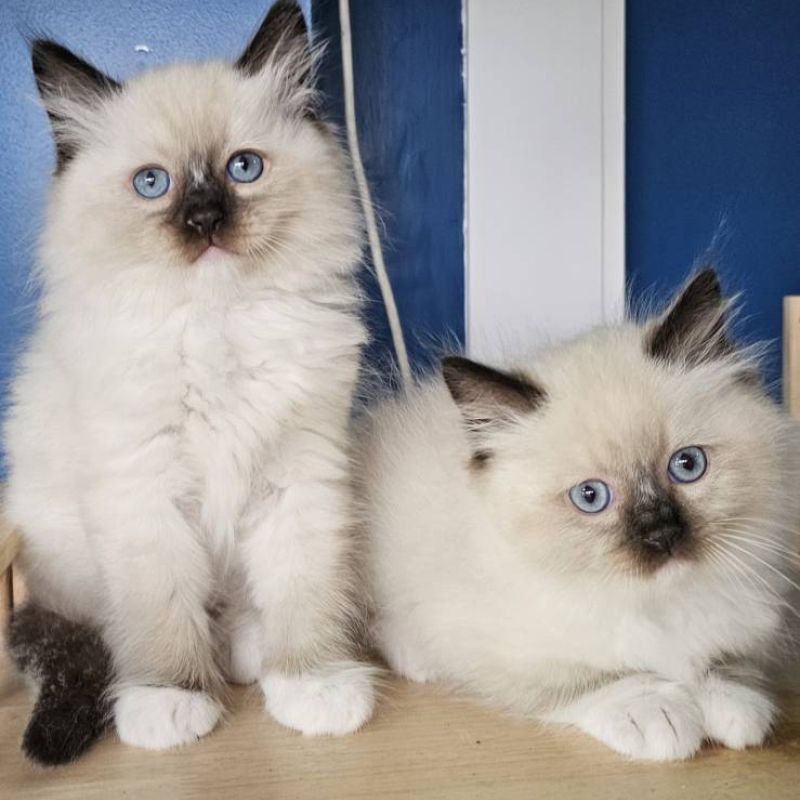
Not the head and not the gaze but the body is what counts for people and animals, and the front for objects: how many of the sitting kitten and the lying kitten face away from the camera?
0

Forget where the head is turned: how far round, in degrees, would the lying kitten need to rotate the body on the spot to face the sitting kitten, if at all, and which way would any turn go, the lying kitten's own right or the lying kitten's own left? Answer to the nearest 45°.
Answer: approximately 135° to the lying kitten's own right

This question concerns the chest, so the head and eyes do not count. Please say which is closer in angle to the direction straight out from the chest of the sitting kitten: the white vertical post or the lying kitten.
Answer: the lying kitten

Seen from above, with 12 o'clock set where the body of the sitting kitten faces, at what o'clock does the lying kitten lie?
The lying kitten is roughly at 10 o'clock from the sitting kitten.

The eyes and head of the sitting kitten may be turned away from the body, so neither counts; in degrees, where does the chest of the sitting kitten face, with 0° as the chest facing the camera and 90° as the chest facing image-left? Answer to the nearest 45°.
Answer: approximately 0°

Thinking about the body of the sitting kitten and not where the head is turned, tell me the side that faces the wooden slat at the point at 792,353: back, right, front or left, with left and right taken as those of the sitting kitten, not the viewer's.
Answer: left

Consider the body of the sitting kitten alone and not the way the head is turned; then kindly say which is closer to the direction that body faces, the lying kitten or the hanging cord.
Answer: the lying kitten

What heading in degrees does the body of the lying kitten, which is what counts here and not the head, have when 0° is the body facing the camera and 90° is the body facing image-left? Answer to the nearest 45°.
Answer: approximately 315°
